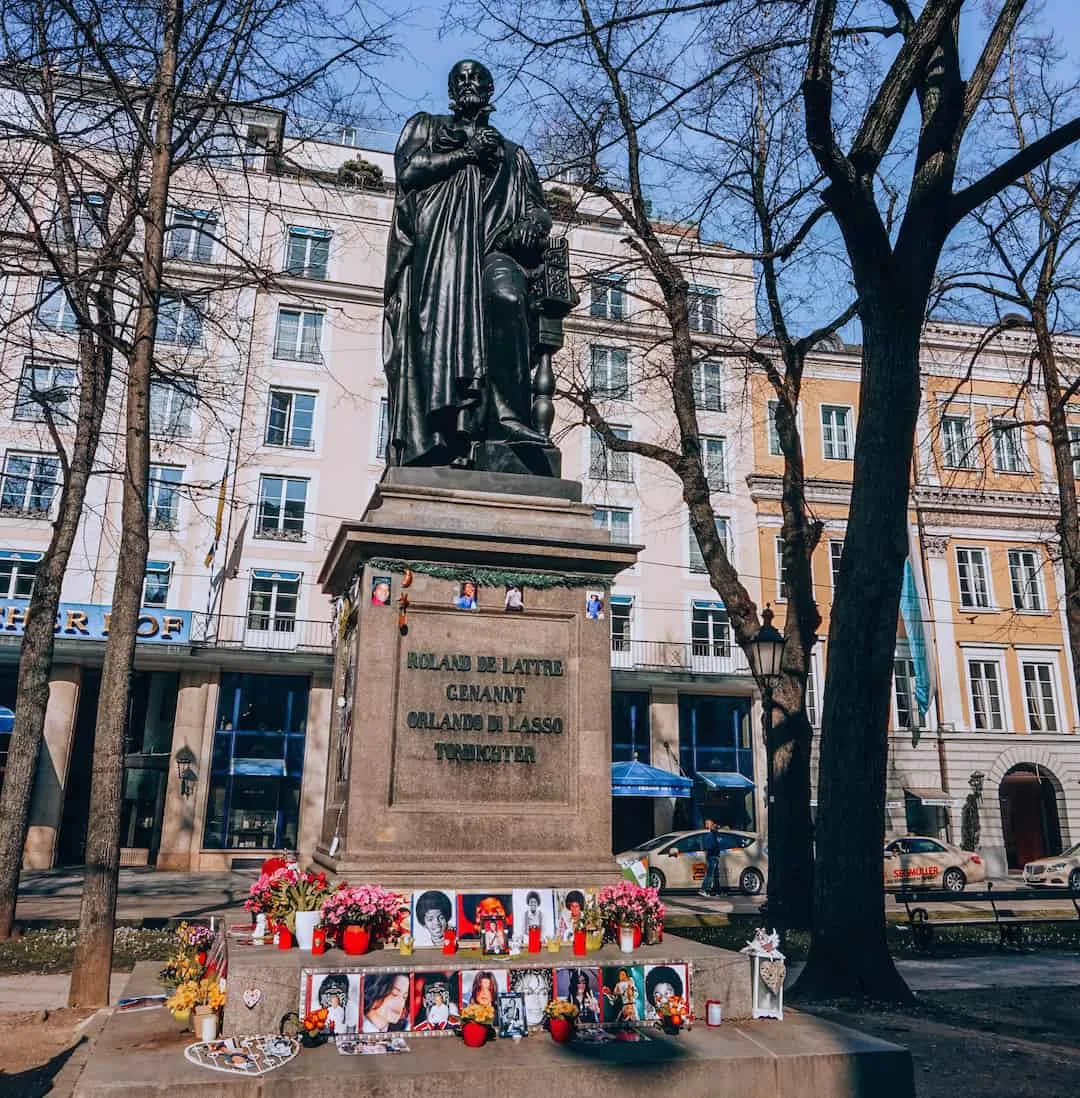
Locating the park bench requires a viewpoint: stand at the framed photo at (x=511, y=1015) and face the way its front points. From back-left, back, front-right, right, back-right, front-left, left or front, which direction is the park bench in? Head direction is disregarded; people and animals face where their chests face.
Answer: back-left

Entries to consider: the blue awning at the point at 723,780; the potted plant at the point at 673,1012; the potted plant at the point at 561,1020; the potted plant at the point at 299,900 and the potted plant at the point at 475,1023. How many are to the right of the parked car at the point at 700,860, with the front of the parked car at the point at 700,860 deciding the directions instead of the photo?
1

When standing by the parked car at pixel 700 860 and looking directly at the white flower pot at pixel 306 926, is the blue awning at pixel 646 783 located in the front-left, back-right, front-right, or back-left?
back-right

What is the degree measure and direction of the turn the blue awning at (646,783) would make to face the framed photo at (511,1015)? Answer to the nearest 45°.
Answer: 0° — it already faces it

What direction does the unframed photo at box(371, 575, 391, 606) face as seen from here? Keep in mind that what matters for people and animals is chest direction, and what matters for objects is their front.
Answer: toward the camera

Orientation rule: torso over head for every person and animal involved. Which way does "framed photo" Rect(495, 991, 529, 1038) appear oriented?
toward the camera

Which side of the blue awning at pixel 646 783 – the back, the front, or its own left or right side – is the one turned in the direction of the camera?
front

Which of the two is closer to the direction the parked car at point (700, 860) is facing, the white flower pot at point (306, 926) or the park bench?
the white flower pot

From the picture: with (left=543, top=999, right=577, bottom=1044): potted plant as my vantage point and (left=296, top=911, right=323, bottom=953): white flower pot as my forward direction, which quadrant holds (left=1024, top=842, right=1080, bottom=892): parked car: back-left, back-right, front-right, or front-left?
back-right

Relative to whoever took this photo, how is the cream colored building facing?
facing the viewer

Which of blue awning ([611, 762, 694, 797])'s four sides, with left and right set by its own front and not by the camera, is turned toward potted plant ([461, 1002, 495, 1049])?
front

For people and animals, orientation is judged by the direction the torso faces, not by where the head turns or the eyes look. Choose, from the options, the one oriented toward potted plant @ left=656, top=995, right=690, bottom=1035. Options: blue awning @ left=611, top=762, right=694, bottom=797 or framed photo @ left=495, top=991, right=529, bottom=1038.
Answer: the blue awning

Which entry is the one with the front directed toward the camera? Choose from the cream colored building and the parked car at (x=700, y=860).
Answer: the cream colored building

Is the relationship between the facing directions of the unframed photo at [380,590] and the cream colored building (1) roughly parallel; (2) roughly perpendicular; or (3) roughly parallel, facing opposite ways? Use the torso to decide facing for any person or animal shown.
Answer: roughly parallel

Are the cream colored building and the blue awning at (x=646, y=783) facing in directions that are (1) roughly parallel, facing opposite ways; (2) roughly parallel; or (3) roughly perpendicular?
roughly parallel

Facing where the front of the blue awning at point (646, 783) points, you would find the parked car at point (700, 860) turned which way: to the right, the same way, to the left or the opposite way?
to the right

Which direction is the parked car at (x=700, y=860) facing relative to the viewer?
to the viewer's left

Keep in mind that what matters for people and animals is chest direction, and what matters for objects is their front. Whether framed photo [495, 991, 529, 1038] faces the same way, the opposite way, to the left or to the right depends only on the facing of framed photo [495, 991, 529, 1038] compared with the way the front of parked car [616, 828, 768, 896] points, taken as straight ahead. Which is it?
to the left
